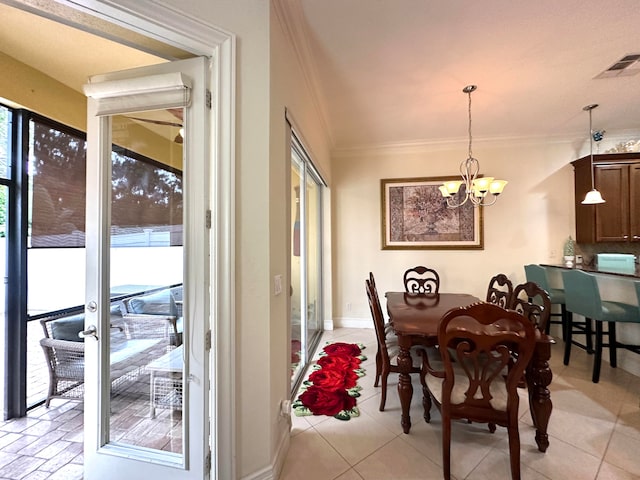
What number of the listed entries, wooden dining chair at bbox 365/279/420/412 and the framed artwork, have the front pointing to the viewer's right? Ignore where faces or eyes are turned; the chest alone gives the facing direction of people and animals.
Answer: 1

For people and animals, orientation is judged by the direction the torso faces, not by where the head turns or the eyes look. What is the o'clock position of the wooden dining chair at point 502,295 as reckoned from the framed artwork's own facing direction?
The wooden dining chair is roughly at 11 o'clock from the framed artwork.

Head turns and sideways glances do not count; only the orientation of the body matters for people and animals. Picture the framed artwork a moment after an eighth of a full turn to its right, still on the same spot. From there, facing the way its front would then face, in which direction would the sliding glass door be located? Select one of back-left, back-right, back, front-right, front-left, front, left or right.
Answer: front

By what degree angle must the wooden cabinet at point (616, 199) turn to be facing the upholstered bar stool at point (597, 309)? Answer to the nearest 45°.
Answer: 0° — it already faces it

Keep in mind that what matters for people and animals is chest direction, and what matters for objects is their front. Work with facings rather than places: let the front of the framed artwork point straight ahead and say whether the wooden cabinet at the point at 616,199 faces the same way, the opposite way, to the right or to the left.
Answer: the same way

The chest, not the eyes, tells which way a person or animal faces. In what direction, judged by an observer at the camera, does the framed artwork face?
facing the viewer

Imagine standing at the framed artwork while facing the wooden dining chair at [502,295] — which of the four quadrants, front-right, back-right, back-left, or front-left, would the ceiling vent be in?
front-left

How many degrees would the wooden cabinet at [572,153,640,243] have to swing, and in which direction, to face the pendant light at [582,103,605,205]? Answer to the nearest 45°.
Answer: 0° — it already faces it

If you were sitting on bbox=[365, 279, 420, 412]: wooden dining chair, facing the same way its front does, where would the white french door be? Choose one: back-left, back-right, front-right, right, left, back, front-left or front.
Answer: back-right

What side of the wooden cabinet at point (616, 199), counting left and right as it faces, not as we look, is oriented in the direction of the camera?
front

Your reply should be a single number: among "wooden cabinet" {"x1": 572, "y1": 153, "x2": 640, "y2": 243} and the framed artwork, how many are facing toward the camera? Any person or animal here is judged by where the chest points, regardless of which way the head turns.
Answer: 2

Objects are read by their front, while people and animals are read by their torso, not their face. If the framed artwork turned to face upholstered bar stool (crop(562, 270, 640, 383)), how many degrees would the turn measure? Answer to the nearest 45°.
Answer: approximately 45° to its left

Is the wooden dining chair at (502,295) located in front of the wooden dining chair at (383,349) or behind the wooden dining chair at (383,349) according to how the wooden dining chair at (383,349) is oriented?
in front

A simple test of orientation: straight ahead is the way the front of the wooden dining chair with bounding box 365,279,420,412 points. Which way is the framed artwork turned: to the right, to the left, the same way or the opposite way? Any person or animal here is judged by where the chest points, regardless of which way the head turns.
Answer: to the right

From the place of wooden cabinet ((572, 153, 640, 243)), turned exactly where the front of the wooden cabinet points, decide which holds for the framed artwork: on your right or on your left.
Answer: on your right

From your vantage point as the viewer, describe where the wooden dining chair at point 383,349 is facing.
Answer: facing to the right of the viewer

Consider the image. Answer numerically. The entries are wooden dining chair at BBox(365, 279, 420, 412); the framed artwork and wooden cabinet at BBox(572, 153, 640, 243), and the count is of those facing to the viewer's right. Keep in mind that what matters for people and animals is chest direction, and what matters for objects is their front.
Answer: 1
